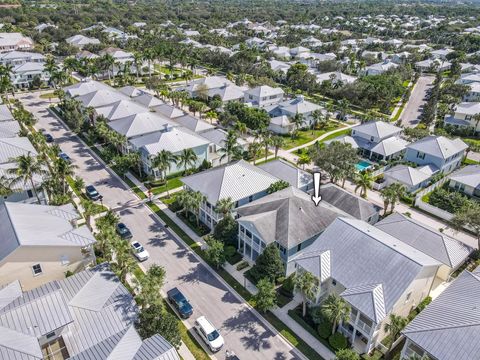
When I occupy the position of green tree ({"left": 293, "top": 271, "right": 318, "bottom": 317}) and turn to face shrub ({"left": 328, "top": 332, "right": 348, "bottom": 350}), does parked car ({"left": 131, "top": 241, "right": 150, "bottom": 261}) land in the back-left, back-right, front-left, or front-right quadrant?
back-right

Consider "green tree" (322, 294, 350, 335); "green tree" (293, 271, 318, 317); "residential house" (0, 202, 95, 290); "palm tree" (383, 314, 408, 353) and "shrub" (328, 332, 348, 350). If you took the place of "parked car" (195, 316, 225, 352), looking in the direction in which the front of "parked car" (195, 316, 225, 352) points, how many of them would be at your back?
1

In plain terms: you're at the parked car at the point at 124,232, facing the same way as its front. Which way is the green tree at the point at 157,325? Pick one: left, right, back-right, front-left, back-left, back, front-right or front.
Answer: front-right

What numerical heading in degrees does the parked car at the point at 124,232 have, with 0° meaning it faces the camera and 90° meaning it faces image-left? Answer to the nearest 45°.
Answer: approximately 315°

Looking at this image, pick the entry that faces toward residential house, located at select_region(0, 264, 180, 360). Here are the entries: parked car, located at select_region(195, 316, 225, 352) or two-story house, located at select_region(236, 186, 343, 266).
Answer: the two-story house

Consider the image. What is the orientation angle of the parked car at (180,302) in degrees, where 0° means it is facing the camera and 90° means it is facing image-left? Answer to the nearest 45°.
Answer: approximately 315°

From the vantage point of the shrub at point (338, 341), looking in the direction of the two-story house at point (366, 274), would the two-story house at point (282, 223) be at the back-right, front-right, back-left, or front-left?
front-left

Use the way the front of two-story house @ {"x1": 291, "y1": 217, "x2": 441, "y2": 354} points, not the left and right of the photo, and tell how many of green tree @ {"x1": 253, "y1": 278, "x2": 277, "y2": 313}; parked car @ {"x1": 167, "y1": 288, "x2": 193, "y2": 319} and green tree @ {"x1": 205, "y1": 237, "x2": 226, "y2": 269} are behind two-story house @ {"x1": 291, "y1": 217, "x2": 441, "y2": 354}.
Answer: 0

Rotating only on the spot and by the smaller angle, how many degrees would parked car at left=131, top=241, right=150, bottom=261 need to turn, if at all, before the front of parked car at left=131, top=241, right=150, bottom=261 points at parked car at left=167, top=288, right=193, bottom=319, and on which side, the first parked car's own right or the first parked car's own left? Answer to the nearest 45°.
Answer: approximately 45° to the first parked car's own right

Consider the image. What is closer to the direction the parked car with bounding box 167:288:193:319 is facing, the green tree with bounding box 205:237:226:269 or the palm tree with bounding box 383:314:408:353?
the palm tree

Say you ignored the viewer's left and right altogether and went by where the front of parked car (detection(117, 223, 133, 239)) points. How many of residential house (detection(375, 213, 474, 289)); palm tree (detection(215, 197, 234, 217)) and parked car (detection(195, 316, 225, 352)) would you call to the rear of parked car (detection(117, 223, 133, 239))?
0

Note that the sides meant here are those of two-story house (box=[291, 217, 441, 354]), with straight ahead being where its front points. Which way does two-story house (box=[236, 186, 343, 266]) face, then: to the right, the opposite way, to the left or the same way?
the same way

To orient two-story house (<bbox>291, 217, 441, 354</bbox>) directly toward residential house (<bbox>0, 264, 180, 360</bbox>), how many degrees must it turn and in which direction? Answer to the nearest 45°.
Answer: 0° — it already faces it

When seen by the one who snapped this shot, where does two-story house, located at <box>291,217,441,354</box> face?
facing the viewer and to the left of the viewer

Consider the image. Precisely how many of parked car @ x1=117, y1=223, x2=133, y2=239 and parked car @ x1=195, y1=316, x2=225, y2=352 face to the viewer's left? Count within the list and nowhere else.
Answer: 0

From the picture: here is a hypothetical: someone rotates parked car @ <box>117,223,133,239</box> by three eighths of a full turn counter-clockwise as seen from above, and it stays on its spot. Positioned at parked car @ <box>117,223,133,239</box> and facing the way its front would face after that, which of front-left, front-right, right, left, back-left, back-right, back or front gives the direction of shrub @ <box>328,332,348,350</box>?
back-right
